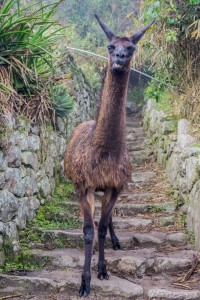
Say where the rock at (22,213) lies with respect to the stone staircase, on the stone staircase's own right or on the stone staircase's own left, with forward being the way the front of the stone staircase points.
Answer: on the stone staircase's own right

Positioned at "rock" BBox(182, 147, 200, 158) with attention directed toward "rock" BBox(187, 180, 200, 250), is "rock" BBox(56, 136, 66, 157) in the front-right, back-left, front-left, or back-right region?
back-right

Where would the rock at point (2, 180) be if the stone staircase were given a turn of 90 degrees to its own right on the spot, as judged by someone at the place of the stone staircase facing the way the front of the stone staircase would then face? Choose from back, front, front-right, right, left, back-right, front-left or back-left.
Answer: front

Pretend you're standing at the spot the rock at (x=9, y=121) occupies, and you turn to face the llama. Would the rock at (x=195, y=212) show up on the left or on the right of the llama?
left

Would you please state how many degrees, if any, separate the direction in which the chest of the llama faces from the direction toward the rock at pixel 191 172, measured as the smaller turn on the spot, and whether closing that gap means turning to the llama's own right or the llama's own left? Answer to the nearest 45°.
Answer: approximately 135° to the llama's own left

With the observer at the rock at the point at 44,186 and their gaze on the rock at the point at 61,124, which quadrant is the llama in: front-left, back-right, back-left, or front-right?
back-right

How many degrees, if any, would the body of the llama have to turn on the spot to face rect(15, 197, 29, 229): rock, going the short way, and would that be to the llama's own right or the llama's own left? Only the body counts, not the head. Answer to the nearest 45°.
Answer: approximately 135° to the llama's own right

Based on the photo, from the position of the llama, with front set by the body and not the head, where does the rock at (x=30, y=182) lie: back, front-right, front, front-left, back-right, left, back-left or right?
back-right

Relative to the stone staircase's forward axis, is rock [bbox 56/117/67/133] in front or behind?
behind

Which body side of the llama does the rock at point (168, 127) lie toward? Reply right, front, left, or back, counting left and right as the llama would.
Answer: back

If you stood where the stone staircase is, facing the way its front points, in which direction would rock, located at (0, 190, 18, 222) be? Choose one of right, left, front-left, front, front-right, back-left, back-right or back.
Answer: right

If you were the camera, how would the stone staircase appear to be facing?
facing the viewer

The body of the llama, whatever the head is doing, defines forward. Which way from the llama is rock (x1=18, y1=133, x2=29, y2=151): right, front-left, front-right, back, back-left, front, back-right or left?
back-right

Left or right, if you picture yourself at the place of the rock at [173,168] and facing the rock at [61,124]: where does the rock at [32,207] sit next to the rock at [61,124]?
left

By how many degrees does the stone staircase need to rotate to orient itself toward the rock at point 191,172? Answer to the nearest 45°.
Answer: approximately 135° to its left

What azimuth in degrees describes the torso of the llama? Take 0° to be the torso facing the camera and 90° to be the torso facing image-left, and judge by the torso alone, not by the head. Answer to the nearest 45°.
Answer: approximately 0°
